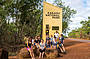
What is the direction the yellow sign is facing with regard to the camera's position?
facing the viewer
